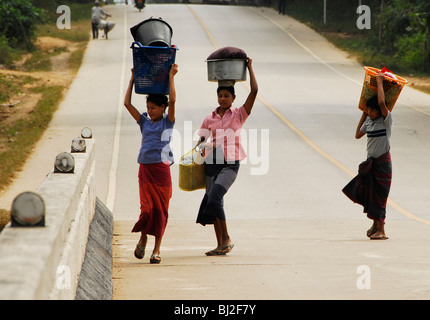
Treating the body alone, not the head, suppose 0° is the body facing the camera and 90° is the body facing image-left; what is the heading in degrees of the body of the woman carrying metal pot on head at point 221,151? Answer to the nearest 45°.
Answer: approximately 45°

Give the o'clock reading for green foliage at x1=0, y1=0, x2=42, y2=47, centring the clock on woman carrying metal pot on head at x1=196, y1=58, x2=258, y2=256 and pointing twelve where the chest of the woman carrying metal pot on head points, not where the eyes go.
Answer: The green foliage is roughly at 4 o'clock from the woman carrying metal pot on head.

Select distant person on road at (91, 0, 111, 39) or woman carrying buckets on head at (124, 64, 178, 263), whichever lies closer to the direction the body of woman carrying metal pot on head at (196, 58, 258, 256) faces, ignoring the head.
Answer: the woman carrying buckets on head

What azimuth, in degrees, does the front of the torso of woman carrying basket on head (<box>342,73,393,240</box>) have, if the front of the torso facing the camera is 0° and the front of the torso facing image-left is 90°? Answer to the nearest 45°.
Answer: approximately 45°

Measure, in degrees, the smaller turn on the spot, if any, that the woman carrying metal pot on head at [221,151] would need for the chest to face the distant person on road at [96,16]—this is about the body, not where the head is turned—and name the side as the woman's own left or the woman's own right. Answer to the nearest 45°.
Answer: approximately 135° to the woman's own right

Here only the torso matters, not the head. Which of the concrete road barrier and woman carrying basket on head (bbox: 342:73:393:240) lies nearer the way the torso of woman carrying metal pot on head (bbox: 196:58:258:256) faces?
the concrete road barrier
